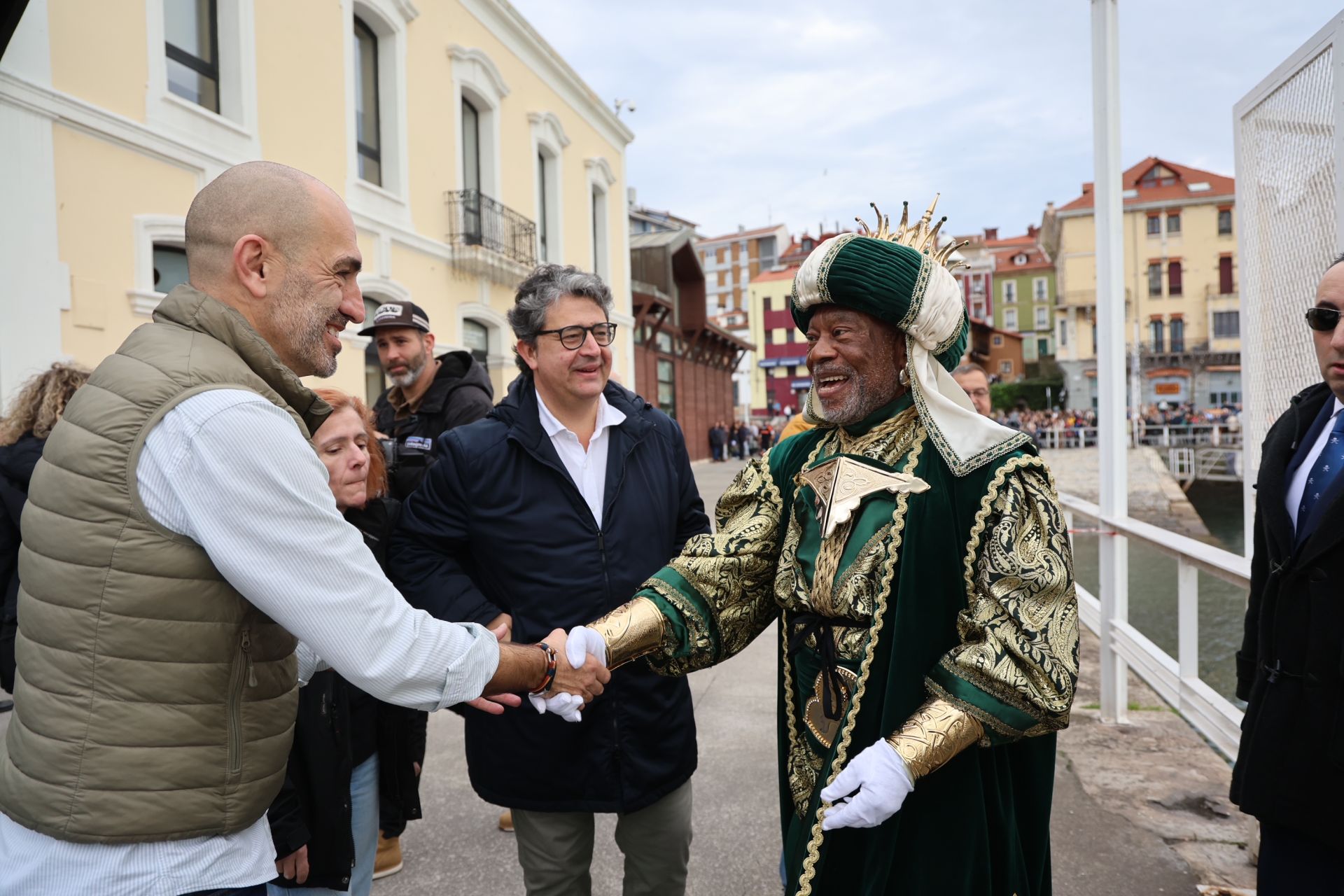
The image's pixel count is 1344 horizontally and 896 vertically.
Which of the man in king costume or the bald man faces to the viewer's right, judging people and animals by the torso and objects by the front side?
the bald man

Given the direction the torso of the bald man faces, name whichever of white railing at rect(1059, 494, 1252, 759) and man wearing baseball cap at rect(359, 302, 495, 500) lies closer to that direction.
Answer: the white railing

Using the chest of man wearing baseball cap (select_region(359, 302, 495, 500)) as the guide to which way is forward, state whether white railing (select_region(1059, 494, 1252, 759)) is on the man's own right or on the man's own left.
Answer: on the man's own left

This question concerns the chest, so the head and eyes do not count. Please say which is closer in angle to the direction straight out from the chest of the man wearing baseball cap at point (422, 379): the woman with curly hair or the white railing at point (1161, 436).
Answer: the woman with curly hair

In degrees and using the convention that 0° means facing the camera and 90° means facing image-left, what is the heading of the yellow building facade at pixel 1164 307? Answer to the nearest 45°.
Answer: approximately 0°

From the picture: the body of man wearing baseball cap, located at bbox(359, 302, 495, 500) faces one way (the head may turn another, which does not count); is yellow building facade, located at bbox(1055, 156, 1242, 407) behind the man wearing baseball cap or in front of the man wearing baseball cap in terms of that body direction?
behind

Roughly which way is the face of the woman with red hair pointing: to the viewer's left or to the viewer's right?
to the viewer's right

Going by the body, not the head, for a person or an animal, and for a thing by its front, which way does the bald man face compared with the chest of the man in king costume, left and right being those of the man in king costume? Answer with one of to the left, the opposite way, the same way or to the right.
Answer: the opposite way

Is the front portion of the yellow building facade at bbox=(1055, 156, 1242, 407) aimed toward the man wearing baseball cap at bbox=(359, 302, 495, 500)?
yes

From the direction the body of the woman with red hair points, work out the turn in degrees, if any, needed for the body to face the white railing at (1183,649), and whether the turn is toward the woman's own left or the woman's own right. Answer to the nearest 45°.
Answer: approximately 45° to the woman's own left

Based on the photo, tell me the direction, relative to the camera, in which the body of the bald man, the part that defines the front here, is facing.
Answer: to the viewer's right
